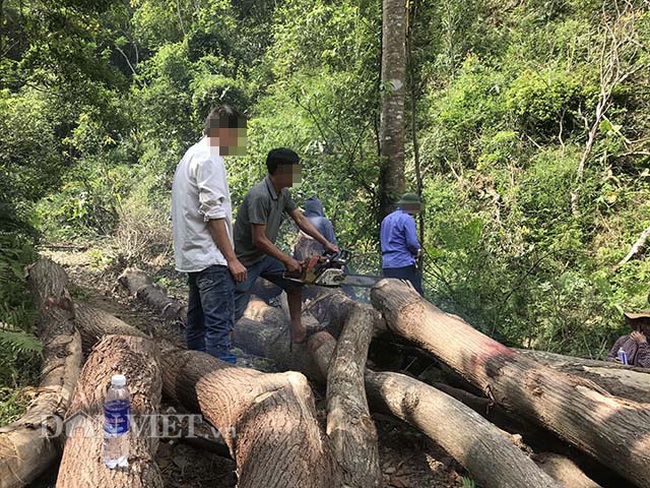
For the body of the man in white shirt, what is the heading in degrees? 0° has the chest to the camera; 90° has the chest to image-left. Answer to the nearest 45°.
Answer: approximately 270°

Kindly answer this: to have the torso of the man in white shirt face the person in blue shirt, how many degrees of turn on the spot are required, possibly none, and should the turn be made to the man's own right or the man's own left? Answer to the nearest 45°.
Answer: approximately 45° to the man's own left

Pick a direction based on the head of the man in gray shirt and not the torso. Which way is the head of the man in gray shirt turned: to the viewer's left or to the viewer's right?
to the viewer's right

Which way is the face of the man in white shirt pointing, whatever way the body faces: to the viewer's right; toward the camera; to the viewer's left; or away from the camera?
to the viewer's right

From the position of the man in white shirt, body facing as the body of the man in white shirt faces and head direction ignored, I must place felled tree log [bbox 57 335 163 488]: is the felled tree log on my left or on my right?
on my right

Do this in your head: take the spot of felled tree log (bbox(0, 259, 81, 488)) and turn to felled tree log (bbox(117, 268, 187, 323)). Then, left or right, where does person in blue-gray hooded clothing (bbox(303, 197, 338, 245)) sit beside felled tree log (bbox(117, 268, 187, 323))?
right

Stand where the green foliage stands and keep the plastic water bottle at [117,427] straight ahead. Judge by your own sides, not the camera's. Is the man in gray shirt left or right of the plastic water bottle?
left

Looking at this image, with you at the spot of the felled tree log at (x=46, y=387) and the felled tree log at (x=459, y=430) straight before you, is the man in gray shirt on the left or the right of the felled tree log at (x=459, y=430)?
left

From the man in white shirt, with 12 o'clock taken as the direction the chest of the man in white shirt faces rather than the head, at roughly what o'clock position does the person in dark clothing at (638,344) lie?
The person in dark clothing is roughly at 12 o'clock from the man in white shirt.
